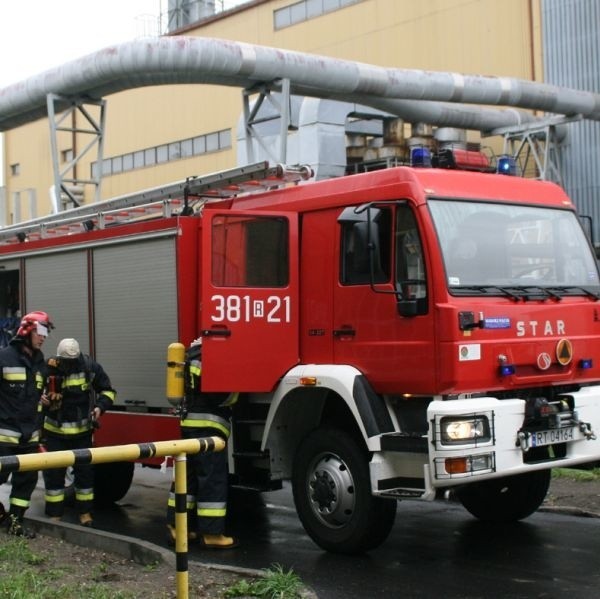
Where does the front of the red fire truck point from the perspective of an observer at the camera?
facing the viewer and to the right of the viewer

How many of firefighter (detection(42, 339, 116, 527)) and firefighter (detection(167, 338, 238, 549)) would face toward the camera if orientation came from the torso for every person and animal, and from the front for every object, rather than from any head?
1

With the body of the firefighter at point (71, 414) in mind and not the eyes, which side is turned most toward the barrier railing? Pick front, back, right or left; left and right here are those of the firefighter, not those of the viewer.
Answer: front

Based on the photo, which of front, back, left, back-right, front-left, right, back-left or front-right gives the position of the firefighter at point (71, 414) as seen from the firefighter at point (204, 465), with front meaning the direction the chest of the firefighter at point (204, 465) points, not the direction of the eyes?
back-left

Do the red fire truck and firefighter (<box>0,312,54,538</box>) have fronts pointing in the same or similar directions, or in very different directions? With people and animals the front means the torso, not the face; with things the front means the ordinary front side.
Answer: same or similar directions

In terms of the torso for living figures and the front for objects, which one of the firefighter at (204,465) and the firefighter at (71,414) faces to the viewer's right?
the firefighter at (204,465)

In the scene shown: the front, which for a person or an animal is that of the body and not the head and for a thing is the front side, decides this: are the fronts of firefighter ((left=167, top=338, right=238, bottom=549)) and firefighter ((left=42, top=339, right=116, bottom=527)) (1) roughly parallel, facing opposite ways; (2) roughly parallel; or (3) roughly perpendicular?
roughly perpendicular

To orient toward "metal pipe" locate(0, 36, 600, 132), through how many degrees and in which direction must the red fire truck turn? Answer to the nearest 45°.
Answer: approximately 135° to its left

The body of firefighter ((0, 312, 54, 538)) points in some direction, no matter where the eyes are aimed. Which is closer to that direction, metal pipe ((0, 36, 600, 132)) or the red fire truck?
the red fire truck

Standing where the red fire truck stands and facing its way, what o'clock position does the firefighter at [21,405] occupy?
The firefighter is roughly at 5 o'clock from the red fire truck.

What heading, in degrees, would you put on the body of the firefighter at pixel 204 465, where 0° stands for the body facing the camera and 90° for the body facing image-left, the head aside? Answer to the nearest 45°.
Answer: approximately 270°
